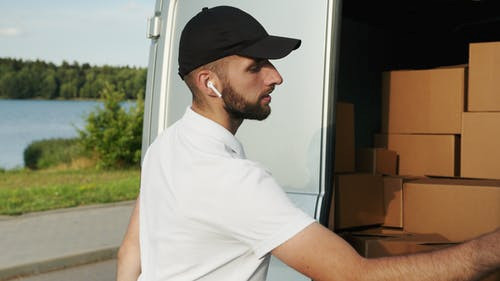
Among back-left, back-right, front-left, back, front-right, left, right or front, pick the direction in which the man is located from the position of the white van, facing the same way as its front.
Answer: back

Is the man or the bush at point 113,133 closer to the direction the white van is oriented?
the bush

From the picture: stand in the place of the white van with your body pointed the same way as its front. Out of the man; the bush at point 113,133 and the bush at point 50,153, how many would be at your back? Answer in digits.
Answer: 1

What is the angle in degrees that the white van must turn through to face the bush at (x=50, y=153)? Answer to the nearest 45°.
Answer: approximately 45° to its left

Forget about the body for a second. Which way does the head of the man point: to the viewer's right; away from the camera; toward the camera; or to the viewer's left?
to the viewer's right

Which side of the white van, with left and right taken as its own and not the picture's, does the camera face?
back
